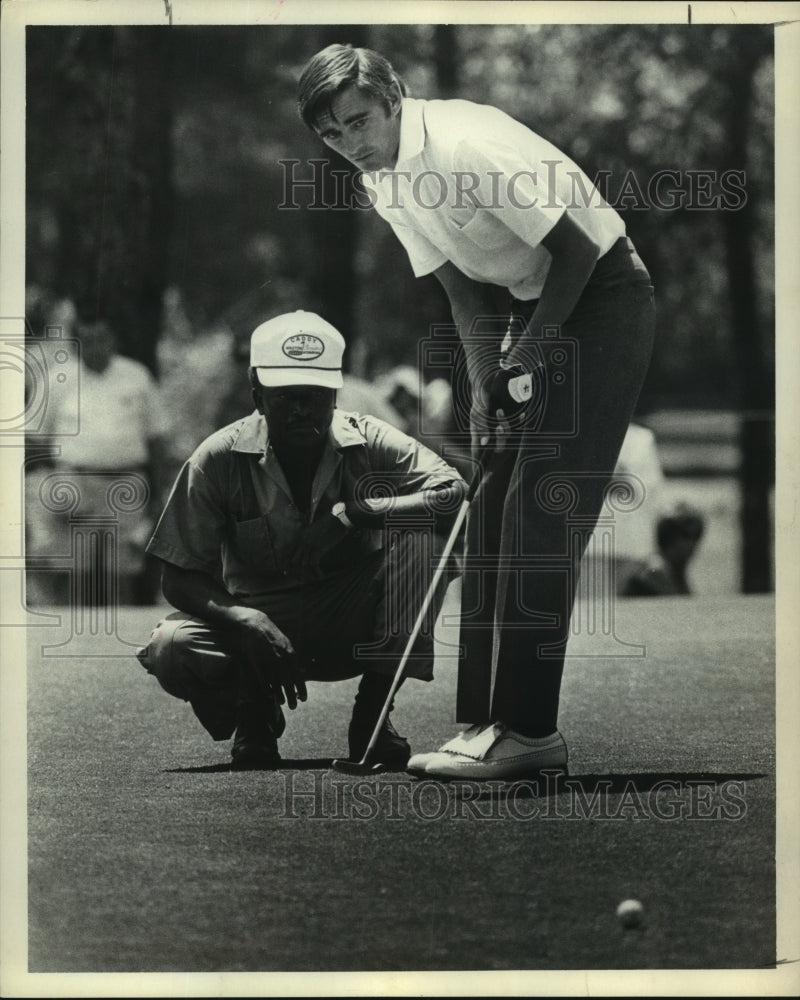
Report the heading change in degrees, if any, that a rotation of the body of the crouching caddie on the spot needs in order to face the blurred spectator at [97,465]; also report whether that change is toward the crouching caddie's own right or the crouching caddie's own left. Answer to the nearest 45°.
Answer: approximately 135° to the crouching caddie's own right

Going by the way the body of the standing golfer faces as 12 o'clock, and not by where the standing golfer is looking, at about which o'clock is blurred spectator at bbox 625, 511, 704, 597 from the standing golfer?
The blurred spectator is roughly at 5 o'clock from the standing golfer.

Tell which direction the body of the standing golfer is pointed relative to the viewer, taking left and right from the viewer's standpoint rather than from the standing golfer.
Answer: facing the viewer and to the left of the viewer

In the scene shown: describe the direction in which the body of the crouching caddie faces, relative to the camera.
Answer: toward the camera

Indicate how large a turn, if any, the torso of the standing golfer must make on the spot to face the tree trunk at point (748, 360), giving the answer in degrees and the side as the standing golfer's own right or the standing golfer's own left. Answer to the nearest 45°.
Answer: approximately 180°

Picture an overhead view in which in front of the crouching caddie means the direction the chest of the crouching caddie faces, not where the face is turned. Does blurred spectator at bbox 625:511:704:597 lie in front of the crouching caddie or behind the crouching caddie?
behind

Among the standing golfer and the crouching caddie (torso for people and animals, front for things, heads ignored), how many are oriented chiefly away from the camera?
0

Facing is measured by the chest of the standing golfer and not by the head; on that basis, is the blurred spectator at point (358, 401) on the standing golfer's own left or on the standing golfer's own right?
on the standing golfer's own right

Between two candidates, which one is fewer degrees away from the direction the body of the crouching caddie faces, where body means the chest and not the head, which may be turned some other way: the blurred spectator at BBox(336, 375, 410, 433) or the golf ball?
the golf ball
